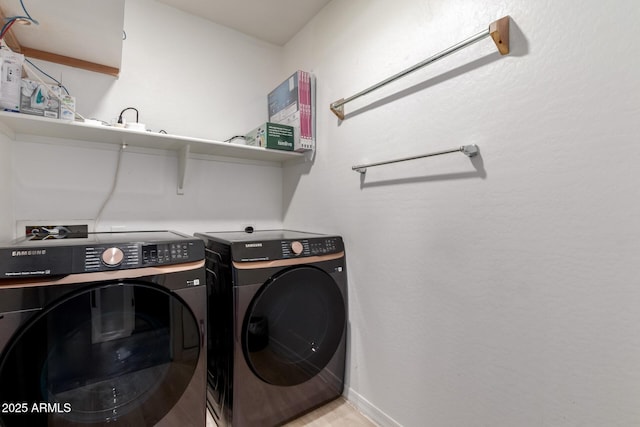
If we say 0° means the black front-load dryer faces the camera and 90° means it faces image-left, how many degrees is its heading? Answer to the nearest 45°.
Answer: approximately 315°
